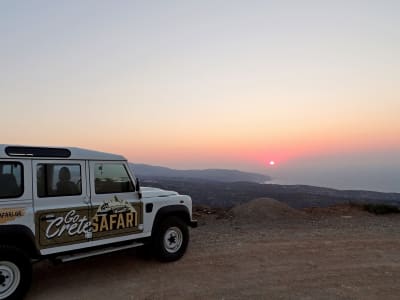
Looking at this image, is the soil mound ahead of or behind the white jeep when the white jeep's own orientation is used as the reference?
ahead

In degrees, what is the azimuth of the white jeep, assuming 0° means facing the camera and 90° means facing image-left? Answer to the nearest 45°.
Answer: approximately 225°
